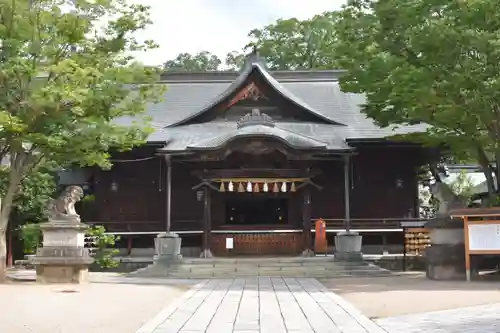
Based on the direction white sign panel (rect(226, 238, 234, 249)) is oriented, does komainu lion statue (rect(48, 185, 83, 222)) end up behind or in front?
in front

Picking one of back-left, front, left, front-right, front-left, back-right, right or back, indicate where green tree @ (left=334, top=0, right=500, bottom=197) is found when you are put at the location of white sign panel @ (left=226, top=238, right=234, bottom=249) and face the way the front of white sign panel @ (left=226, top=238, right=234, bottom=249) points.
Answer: front-left

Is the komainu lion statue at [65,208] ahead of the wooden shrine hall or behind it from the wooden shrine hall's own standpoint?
ahead

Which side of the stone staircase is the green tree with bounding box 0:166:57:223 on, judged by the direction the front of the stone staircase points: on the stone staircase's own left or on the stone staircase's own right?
on the stone staircase's own right

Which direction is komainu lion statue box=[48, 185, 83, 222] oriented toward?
to the viewer's right

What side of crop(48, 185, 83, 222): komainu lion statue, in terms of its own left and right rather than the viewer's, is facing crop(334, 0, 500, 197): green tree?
front

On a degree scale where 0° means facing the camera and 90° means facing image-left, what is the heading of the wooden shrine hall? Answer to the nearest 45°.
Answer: approximately 0°

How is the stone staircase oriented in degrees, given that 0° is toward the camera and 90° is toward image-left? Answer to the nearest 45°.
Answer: approximately 0°

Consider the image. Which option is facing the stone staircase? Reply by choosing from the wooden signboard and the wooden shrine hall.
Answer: the wooden shrine hall
